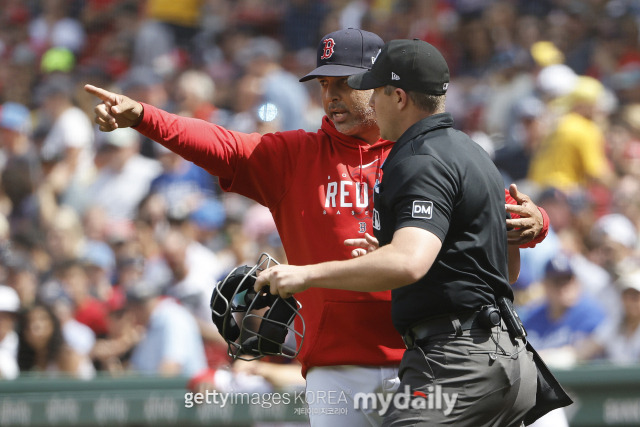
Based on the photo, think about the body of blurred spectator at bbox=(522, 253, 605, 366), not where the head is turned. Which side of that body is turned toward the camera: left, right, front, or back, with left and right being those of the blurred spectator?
front

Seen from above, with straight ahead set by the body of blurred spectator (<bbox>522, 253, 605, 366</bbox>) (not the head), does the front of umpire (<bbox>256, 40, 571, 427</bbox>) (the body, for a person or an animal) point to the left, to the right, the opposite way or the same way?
to the right

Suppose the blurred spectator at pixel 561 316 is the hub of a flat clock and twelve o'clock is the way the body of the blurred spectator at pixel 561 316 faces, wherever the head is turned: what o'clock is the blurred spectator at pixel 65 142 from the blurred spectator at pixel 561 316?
the blurred spectator at pixel 65 142 is roughly at 4 o'clock from the blurred spectator at pixel 561 316.

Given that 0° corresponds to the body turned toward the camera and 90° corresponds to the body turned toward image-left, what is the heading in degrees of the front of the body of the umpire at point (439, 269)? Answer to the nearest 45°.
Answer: approximately 90°

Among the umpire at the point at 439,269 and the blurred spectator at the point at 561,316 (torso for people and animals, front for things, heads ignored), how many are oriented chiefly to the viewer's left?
1

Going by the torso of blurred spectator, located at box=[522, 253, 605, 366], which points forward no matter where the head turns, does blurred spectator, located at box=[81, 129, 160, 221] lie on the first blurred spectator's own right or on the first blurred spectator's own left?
on the first blurred spectator's own right

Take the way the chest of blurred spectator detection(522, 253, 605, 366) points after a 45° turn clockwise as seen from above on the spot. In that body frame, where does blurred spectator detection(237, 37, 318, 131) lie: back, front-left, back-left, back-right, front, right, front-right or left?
right

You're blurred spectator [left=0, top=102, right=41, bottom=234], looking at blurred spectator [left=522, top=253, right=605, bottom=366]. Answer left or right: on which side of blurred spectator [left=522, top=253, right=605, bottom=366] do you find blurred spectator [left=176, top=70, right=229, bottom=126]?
left

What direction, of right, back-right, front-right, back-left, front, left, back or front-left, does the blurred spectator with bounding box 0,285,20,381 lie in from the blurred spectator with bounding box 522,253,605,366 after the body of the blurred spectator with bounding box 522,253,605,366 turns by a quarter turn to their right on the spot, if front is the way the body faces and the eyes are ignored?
front

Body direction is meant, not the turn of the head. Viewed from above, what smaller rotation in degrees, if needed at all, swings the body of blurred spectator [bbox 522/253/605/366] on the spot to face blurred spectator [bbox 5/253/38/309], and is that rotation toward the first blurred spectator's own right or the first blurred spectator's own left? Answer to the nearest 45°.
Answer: approximately 90° to the first blurred spectator's own right

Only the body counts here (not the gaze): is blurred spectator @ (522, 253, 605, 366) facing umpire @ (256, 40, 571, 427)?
yes

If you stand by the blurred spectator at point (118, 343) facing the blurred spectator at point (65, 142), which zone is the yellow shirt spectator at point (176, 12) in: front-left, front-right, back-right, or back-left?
front-right
